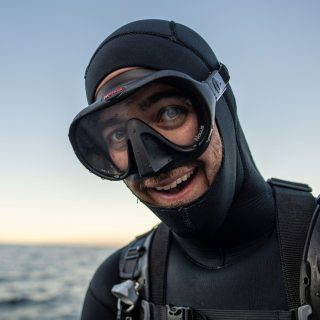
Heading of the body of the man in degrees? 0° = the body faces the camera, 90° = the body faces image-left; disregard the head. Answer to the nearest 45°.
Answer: approximately 0°
